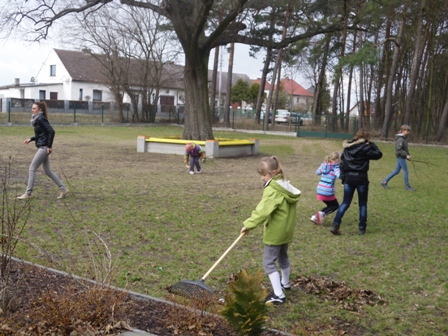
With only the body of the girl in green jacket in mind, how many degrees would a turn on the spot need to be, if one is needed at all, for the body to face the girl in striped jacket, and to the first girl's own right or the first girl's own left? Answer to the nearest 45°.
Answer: approximately 90° to the first girl's own right

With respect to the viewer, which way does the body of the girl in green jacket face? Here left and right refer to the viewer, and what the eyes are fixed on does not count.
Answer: facing to the left of the viewer

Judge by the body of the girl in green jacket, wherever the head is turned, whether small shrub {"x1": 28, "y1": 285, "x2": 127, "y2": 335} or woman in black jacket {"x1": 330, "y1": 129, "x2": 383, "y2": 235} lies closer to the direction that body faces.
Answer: the small shrub

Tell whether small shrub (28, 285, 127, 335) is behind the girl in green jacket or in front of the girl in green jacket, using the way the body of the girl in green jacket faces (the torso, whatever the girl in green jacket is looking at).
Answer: in front

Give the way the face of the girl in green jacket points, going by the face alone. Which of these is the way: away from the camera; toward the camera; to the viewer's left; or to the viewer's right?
to the viewer's left
